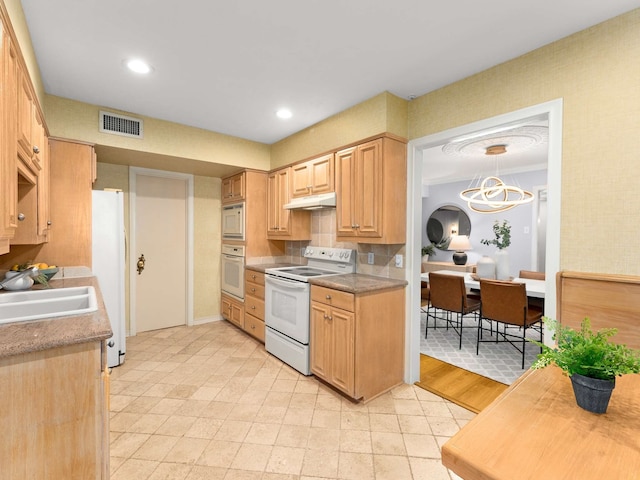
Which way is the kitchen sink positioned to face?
to the viewer's right

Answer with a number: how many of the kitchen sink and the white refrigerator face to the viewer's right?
2

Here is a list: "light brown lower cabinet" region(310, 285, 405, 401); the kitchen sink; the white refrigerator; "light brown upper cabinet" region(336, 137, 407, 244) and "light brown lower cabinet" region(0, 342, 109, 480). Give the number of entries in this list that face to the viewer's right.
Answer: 3

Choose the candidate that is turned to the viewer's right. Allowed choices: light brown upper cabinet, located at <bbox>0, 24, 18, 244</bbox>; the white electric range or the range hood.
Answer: the light brown upper cabinet

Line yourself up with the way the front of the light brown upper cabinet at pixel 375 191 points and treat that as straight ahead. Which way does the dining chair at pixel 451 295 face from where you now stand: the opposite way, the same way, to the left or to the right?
the opposite way

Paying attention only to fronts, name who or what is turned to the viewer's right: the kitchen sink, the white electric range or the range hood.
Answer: the kitchen sink

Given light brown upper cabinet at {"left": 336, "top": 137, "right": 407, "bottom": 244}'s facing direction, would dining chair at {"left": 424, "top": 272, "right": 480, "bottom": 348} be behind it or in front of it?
behind

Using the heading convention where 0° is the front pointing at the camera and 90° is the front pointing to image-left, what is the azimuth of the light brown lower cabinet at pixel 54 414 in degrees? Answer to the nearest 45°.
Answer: approximately 270°

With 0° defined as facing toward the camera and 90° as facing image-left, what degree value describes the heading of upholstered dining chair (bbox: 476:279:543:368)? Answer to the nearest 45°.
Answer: approximately 225°

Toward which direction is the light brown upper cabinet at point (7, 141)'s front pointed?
to the viewer's right
